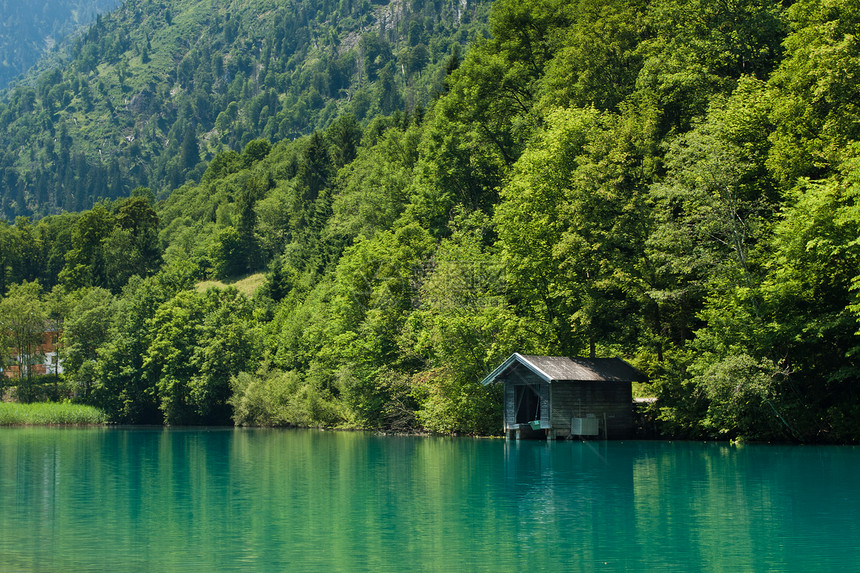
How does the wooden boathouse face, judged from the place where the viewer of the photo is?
facing the viewer and to the left of the viewer
